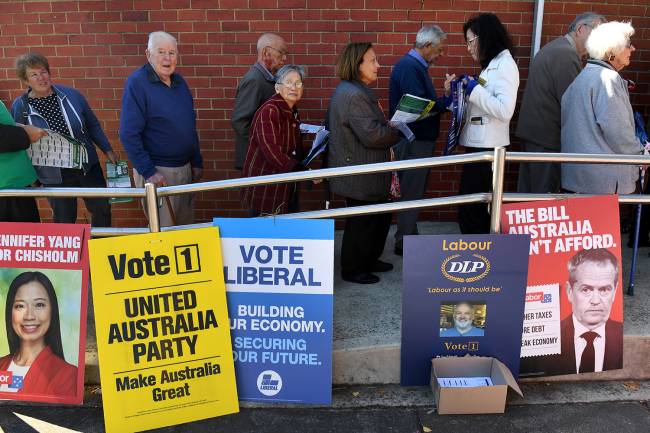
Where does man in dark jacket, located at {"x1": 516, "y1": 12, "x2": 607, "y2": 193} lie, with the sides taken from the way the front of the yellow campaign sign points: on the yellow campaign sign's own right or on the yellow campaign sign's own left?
on the yellow campaign sign's own left

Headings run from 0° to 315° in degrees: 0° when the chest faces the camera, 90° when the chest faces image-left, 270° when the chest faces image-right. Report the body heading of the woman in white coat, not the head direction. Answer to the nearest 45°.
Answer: approximately 90°

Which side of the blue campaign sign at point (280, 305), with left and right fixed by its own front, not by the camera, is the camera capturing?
front

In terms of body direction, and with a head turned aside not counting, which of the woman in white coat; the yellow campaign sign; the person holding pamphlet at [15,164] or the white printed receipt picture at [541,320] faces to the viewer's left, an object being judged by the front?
the woman in white coat

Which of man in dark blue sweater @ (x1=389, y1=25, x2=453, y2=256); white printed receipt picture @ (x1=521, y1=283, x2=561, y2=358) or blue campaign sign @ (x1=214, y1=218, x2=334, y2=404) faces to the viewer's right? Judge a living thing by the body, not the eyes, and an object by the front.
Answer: the man in dark blue sweater

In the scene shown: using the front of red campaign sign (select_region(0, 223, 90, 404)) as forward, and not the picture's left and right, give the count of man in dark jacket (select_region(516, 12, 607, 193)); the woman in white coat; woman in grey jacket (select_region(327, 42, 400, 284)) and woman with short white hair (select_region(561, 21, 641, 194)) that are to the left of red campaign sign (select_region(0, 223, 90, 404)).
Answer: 4

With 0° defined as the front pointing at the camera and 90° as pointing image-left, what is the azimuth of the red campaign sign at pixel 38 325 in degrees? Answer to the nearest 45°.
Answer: approximately 0°

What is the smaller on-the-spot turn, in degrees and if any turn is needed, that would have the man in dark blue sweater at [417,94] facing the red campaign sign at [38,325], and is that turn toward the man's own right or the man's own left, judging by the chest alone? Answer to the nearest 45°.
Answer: approximately 135° to the man's own right

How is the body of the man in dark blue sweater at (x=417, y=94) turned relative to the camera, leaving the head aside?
to the viewer's right

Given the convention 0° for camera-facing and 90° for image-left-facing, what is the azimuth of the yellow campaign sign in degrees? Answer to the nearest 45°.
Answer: approximately 0°

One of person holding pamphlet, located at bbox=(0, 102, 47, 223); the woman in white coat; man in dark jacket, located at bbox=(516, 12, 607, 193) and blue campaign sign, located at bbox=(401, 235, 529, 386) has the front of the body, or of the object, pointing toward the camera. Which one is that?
the blue campaign sign

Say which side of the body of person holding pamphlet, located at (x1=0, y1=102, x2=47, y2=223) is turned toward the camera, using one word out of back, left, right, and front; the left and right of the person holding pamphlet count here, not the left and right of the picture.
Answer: right

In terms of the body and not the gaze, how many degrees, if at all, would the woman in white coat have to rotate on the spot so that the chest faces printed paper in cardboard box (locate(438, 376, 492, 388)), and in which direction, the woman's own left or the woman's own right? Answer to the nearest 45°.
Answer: approximately 90° to the woman's own left

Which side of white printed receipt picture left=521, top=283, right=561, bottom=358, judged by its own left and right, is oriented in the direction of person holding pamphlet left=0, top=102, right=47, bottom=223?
right

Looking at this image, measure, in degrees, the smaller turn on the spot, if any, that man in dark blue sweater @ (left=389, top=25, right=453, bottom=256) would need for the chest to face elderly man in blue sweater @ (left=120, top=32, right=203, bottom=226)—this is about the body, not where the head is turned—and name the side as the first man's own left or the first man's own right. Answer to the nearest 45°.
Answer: approximately 135° to the first man's own right

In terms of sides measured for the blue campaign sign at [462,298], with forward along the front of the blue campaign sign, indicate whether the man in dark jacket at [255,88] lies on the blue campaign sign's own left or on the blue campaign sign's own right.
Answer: on the blue campaign sign's own right

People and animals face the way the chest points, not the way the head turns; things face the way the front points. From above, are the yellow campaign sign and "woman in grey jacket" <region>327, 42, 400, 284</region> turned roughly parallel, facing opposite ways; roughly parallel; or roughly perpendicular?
roughly perpendicular

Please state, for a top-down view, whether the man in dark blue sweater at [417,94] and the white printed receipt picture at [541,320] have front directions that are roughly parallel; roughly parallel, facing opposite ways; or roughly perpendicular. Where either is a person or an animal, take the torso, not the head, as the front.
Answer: roughly perpendicular
